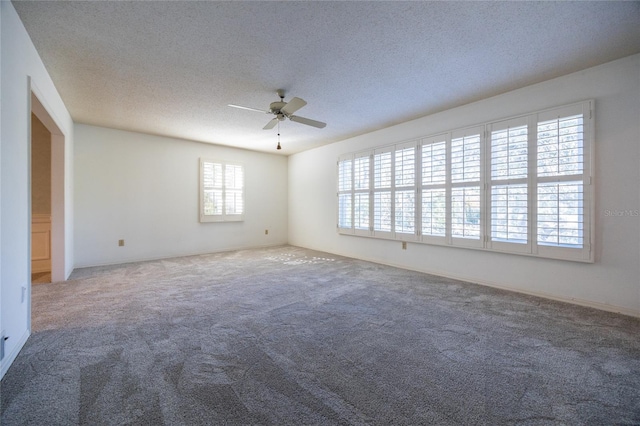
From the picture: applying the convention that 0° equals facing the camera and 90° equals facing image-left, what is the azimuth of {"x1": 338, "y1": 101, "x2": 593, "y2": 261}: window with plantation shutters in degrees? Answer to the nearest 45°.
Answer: approximately 45°

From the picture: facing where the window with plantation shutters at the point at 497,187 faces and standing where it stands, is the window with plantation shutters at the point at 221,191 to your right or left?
on your right
